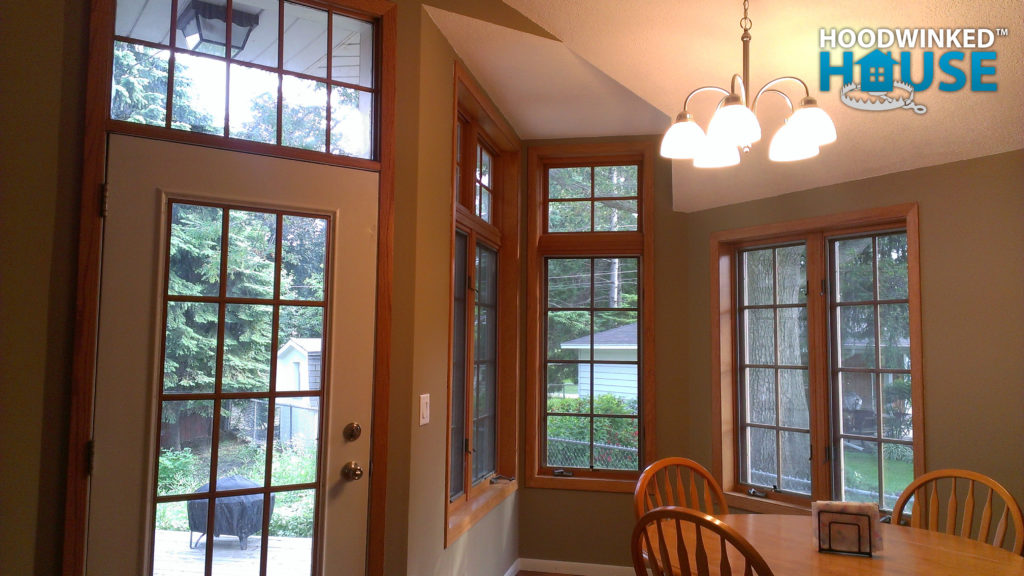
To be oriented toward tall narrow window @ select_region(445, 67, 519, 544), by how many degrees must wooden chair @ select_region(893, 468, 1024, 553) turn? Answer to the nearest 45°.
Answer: approximately 45° to its right

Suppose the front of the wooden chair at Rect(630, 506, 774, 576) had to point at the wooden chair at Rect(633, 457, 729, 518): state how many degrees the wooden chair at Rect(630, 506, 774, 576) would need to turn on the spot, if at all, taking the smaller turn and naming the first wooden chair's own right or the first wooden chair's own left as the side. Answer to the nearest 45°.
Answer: approximately 45° to the first wooden chair's own left

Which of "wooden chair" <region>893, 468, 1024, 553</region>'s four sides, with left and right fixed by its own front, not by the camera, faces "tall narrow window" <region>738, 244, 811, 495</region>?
right

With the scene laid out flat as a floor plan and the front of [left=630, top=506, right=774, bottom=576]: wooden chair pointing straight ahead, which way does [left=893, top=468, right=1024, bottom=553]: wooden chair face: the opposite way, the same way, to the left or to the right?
the opposite way

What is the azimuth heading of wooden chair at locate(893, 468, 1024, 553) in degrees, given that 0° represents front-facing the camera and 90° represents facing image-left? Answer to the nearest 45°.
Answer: approximately 45°

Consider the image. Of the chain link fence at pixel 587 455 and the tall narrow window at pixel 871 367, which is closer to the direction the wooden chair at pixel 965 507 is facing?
the chain link fence

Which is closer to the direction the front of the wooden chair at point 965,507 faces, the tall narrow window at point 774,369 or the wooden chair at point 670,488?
the wooden chair

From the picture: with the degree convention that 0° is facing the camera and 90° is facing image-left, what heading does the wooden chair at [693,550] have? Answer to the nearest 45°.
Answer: approximately 225°

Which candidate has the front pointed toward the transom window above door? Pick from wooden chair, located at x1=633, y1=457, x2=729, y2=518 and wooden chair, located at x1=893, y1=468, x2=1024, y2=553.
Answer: wooden chair, located at x1=893, y1=468, x2=1024, y2=553
